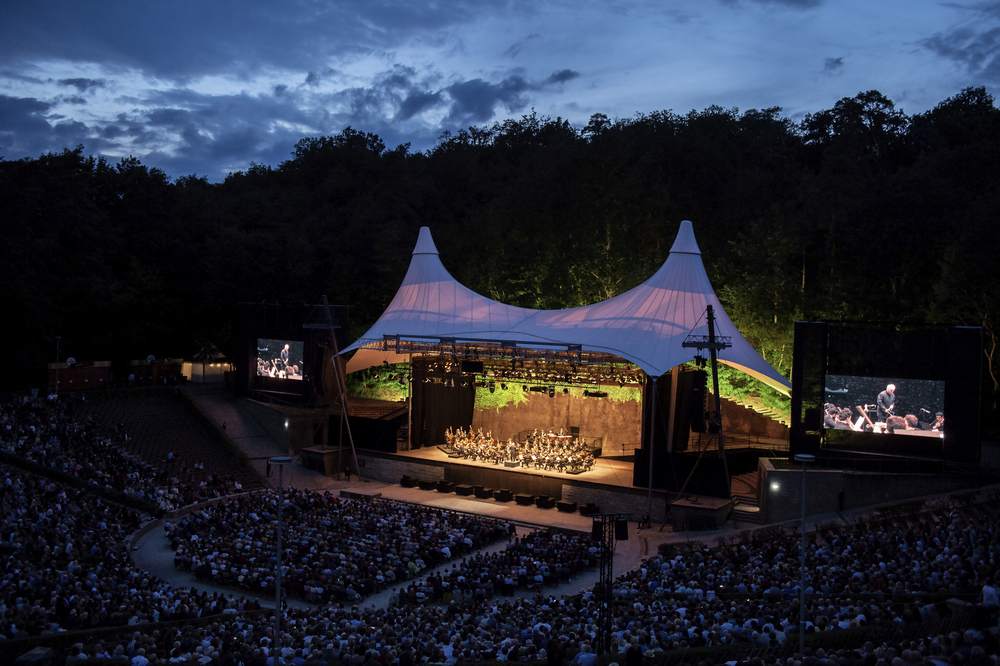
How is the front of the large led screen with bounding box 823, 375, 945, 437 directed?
toward the camera

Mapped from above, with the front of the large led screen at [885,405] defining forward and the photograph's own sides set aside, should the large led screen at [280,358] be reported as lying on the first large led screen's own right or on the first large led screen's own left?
on the first large led screen's own right

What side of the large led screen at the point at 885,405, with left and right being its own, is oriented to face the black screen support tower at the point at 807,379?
right

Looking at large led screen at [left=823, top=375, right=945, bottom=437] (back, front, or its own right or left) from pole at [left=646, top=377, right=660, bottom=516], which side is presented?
right

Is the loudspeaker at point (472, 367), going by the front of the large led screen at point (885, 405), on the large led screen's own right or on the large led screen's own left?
on the large led screen's own right

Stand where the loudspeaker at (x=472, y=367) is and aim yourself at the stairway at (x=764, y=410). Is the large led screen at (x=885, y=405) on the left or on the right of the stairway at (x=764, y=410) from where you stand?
right

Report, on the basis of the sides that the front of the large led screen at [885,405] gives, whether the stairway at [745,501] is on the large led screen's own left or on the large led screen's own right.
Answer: on the large led screen's own right

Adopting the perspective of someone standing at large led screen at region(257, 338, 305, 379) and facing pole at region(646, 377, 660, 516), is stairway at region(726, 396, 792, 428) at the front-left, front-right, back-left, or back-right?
front-left
